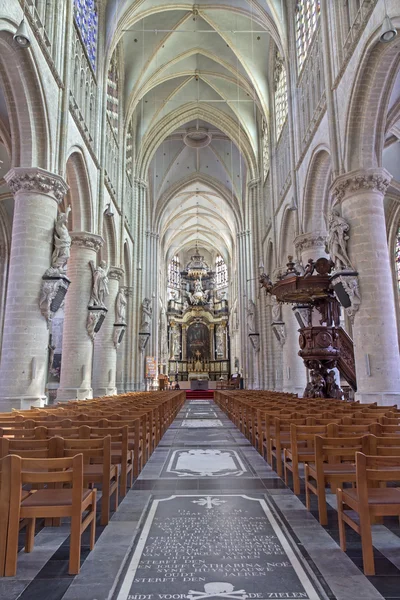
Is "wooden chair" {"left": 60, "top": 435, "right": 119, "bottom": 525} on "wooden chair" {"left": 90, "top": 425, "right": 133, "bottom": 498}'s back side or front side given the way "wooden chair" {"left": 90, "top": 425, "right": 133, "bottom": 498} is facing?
on the back side

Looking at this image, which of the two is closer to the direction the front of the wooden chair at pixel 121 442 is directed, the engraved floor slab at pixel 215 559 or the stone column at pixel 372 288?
the stone column

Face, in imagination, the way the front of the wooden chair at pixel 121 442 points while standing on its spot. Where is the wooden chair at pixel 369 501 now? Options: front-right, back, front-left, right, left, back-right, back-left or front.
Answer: back-right

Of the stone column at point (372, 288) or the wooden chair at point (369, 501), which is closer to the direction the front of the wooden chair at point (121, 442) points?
the stone column

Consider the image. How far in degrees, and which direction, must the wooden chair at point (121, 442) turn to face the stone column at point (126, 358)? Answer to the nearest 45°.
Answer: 0° — it already faces it

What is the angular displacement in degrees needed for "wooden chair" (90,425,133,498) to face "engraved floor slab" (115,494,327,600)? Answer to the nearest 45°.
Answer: approximately 180°

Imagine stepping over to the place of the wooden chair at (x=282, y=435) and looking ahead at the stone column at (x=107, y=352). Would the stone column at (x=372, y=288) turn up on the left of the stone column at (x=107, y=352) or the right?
right

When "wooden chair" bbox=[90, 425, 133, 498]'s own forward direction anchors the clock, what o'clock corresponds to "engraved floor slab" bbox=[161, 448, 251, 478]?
The engraved floor slab is roughly at 1 o'clock from the wooden chair.

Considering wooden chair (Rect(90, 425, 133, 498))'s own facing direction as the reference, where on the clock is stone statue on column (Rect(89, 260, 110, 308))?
The stone statue on column is roughly at 12 o'clock from the wooden chair.

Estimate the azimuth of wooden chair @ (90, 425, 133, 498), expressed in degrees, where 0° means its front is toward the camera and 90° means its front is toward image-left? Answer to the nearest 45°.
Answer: approximately 180°
